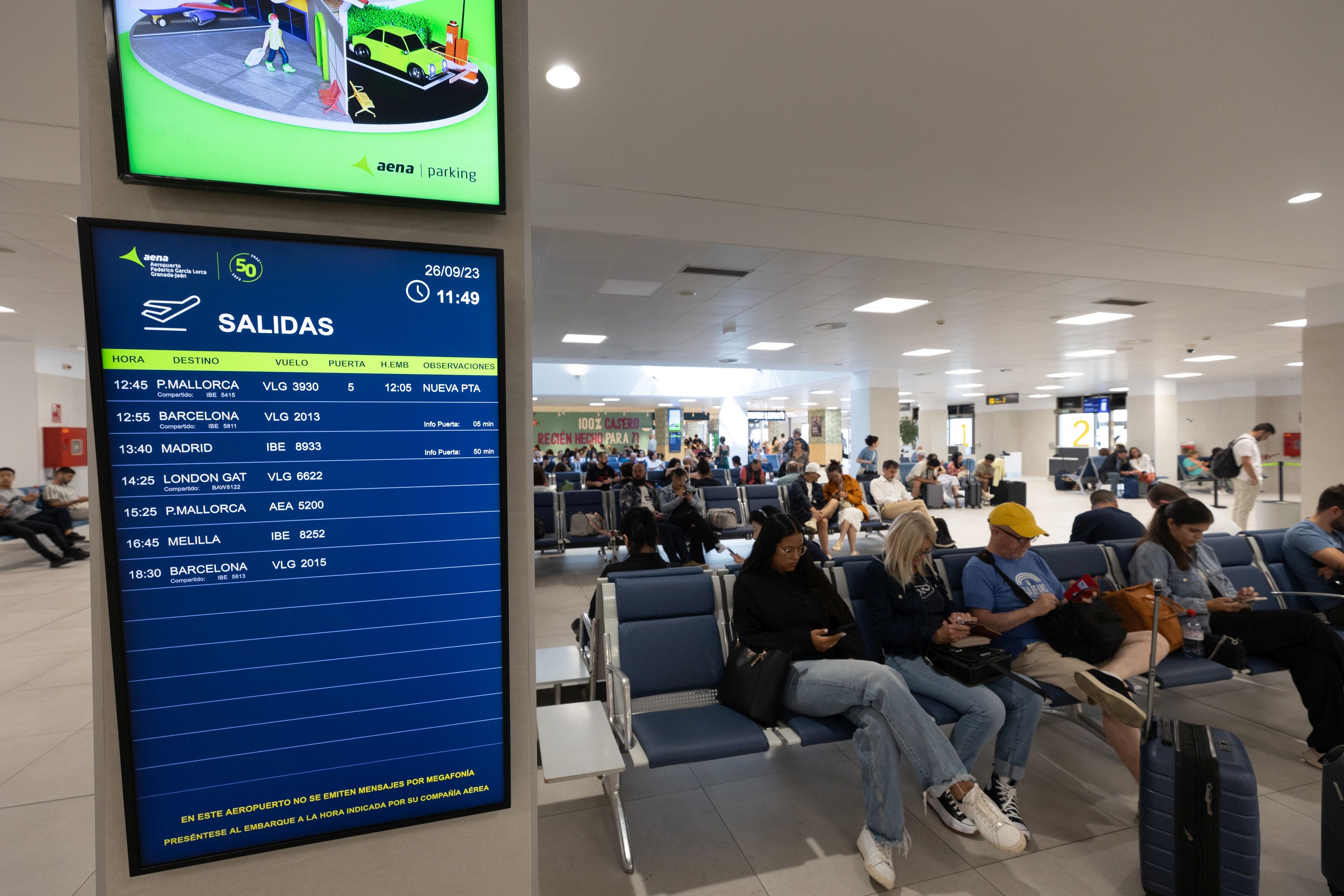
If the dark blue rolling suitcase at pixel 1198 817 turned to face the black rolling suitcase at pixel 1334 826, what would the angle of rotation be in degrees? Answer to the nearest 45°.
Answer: approximately 45° to its left

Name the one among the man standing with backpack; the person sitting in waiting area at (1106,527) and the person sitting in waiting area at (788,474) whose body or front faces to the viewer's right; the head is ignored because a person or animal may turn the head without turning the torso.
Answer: the man standing with backpack

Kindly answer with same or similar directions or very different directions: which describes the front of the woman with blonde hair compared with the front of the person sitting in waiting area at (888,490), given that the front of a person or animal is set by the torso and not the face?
same or similar directions

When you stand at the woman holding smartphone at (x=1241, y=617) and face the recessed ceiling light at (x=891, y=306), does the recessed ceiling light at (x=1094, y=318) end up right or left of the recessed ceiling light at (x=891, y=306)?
right

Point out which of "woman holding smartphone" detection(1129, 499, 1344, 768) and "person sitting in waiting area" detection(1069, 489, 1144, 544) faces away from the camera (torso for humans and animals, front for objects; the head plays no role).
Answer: the person sitting in waiting area

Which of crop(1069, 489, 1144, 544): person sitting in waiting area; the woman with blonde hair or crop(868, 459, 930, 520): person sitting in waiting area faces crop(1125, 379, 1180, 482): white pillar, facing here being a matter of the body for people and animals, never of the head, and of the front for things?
crop(1069, 489, 1144, 544): person sitting in waiting area

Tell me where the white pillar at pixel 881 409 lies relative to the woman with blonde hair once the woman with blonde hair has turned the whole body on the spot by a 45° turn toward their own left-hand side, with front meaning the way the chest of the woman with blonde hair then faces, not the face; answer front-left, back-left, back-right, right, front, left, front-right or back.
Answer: left

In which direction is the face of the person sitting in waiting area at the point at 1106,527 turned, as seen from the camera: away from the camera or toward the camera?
away from the camera

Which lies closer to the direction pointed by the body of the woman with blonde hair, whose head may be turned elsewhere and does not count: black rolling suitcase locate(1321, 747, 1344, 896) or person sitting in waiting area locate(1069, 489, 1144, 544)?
the black rolling suitcase

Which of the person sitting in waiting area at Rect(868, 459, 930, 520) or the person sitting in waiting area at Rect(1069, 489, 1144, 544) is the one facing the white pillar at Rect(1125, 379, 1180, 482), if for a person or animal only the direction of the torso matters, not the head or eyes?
the person sitting in waiting area at Rect(1069, 489, 1144, 544)

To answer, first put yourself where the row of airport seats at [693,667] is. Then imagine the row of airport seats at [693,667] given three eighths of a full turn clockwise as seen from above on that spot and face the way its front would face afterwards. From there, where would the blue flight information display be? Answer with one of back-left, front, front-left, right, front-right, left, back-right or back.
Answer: left

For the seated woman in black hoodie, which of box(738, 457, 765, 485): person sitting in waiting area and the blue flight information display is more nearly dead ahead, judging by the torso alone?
the blue flight information display

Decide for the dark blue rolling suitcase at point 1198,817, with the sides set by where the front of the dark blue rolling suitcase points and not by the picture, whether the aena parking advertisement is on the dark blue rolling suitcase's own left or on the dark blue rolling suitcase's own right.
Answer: on the dark blue rolling suitcase's own right

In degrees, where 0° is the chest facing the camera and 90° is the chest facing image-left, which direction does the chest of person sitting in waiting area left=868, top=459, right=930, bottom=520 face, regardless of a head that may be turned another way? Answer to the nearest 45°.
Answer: approximately 315°
